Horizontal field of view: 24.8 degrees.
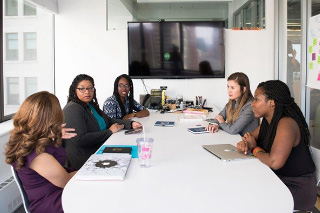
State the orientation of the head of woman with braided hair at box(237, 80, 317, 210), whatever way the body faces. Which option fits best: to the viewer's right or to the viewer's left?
to the viewer's left

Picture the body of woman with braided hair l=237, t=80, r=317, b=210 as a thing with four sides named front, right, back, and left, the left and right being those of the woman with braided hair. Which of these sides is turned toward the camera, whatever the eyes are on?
left

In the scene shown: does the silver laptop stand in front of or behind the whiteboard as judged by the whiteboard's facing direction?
in front

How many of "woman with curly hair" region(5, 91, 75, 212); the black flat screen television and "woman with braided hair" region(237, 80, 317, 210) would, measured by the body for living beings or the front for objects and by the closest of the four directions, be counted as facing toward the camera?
1

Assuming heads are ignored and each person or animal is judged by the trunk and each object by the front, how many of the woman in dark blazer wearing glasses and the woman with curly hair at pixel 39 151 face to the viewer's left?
0

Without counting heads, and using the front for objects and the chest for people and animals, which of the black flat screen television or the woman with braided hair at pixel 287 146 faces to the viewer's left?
the woman with braided hair

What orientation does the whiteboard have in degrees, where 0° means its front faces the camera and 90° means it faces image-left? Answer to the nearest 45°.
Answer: approximately 45°

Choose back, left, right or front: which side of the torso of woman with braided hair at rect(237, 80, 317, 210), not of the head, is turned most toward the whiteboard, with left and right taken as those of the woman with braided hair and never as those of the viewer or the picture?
right

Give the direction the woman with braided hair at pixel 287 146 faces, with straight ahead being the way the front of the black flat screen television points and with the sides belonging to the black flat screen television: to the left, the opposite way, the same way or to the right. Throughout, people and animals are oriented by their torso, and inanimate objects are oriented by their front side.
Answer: to the right

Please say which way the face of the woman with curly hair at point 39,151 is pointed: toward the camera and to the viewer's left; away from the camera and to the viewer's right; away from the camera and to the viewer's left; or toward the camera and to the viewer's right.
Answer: away from the camera and to the viewer's right

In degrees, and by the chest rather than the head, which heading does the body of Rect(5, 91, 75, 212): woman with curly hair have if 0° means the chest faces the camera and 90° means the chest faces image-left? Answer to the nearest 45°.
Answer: approximately 225°
